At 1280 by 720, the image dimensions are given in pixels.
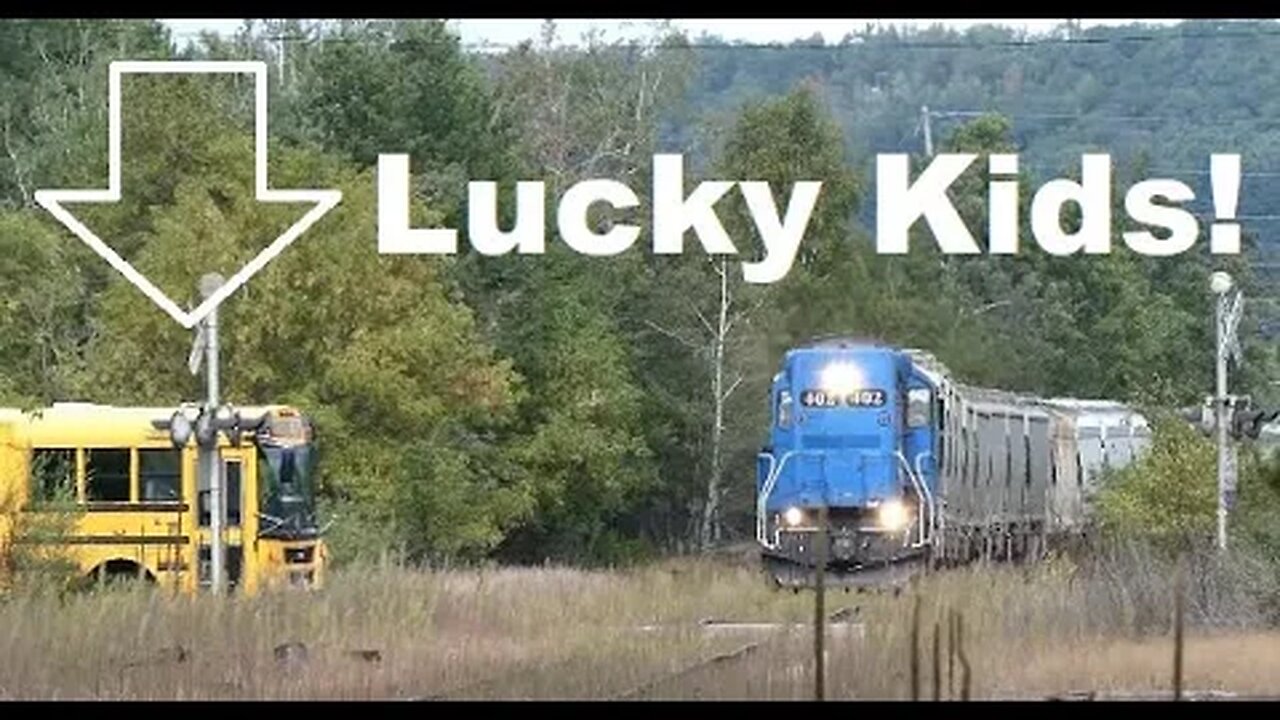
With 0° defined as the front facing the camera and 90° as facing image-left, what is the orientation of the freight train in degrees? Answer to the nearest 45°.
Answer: approximately 0°

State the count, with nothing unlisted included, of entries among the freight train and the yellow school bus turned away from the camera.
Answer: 0

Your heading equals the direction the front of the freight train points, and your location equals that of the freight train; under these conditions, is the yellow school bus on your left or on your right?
on your right

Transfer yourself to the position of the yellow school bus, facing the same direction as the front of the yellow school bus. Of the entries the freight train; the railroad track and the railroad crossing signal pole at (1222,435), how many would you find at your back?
0

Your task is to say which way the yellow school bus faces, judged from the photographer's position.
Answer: facing the viewer and to the right of the viewer

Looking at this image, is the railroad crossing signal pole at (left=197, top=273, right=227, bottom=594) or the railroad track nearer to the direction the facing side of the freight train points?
the railroad track

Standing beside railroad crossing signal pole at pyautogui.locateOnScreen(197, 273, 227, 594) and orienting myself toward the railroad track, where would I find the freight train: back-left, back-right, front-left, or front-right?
front-left

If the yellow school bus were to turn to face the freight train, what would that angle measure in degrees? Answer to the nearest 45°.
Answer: approximately 45° to its left

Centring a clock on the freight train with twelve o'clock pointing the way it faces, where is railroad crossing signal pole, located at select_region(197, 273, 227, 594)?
The railroad crossing signal pole is roughly at 2 o'clock from the freight train.

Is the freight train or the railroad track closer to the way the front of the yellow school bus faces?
the railroad track

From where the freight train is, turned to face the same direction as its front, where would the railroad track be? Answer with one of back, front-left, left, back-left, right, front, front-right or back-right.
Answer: front
